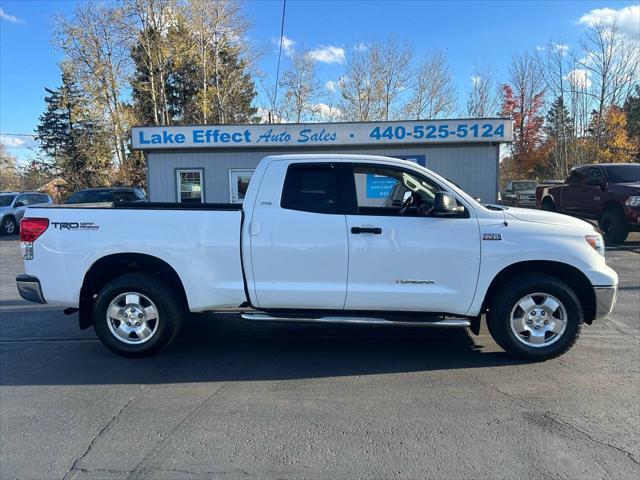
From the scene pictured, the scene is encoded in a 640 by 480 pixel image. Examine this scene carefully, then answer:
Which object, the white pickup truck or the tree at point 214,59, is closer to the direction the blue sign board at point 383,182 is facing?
the white pickup truck

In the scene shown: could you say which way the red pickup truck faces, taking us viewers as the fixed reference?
facing the viewer and to the right of the viewer

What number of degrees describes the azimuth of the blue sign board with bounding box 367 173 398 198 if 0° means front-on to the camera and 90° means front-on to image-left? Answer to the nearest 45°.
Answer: approximately 0°

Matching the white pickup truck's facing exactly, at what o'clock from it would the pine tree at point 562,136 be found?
The pine tree is roughly at 10 o'clock from the white pickup truck.

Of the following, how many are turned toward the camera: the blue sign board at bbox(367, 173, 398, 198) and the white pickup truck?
1

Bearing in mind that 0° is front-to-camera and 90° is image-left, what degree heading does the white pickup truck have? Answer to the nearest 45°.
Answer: approximately 270°

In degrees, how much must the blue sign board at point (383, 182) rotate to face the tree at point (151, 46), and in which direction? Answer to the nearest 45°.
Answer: approximately 135° to its right

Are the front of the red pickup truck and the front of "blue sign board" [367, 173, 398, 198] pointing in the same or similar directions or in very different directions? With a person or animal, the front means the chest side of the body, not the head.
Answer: same or similar directions

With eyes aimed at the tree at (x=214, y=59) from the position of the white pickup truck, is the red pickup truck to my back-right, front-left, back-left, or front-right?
front-right

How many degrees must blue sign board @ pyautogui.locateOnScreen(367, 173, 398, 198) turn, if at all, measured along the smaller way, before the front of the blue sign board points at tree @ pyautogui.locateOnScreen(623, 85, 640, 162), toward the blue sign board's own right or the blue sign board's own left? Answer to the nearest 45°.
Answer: approximately 135° to the blue sign board's own left

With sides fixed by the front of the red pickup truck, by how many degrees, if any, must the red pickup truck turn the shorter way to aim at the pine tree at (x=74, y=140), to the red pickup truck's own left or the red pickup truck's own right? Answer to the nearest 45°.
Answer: approximately 135° to the red pickup truck's own right

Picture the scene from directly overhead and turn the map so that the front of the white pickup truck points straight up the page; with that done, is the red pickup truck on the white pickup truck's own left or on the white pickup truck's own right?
on the white pickup truck's own left

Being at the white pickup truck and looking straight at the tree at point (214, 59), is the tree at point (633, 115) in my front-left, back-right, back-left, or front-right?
front-right

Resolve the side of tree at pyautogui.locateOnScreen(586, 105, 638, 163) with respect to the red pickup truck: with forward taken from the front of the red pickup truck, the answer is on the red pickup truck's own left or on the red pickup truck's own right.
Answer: on the red pickup truck's own left

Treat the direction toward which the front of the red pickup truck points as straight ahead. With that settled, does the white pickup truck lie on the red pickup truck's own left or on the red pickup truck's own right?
on the red pickup truck's own right
